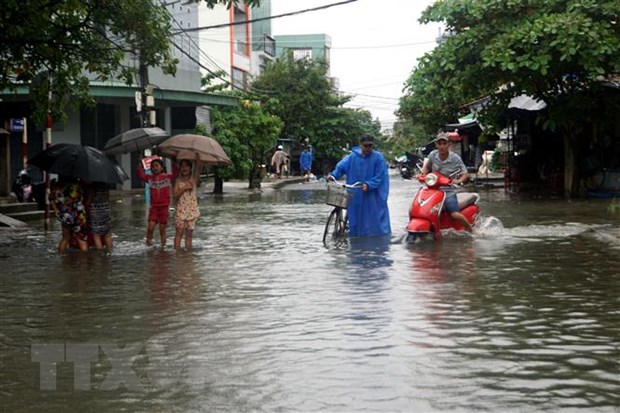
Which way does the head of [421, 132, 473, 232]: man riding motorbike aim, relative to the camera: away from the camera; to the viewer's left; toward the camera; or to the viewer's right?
toward the camera

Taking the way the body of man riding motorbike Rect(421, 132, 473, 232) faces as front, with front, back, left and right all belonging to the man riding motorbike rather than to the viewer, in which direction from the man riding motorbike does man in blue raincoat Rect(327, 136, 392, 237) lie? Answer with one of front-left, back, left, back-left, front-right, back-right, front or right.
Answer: front-right

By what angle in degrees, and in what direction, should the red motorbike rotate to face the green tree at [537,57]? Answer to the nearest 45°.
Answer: approximately 135° to its right

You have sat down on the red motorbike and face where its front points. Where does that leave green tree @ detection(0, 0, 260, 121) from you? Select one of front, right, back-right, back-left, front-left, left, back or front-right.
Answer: front-right

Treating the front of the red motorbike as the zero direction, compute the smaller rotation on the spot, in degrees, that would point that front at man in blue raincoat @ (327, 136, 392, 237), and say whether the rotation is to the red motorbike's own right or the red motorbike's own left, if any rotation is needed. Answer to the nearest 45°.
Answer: approximately 90° to the red motorbike's own right

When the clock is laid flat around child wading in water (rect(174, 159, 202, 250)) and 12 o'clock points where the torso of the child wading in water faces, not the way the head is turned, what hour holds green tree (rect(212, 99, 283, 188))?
The green tree is roughly at 6 o'clock from the child wading in water.

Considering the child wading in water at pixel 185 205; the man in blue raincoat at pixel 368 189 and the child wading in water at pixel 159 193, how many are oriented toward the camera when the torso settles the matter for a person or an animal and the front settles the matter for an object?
3

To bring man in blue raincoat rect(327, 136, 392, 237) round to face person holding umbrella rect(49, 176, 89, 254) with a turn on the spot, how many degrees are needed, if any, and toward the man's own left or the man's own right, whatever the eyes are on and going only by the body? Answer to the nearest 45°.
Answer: approximately 90° to the man's own right

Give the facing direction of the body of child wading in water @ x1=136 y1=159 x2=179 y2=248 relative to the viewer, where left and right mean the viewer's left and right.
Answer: facing the viewer

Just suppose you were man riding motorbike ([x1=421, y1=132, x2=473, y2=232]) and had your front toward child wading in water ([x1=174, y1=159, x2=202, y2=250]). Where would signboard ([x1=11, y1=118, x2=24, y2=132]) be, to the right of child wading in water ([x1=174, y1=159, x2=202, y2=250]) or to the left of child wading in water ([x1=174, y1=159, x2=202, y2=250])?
right

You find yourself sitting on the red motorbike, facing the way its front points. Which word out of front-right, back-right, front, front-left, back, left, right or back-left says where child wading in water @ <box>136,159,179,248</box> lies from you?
front-right

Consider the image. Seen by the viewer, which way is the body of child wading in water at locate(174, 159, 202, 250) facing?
toward the camera

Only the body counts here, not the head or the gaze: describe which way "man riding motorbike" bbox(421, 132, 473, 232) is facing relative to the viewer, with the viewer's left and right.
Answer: facing the viewer and to the left of the viewer

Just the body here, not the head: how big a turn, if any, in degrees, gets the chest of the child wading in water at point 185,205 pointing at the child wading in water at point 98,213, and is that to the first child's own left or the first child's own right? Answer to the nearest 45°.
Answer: approximately 90° to the first child's own right

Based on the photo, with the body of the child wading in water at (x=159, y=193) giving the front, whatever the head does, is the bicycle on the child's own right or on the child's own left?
on the child's own left

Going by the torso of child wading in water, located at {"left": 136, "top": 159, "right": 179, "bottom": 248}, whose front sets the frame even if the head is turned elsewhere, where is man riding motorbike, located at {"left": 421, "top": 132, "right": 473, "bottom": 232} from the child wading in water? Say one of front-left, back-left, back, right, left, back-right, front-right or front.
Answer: left

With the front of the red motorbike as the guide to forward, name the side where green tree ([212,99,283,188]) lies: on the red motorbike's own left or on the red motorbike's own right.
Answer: on the red motorbike's own right

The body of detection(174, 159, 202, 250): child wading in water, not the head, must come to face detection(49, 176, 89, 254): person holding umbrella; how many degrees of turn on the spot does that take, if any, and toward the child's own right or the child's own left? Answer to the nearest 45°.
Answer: approximately 90° to the child's own right

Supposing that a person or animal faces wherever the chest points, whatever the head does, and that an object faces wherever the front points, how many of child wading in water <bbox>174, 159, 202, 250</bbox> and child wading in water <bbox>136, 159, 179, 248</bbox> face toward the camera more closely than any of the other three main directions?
2

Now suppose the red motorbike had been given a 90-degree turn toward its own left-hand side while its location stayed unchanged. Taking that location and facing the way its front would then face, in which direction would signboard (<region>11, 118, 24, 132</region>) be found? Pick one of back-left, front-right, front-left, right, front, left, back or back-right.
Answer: back
